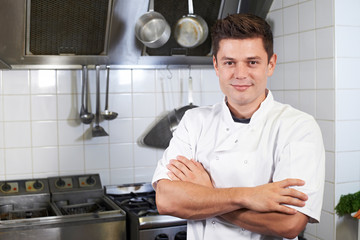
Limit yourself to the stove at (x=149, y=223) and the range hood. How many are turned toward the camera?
2

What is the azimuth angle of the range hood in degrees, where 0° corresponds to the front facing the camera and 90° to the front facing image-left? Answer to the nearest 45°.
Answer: approximately 0°
